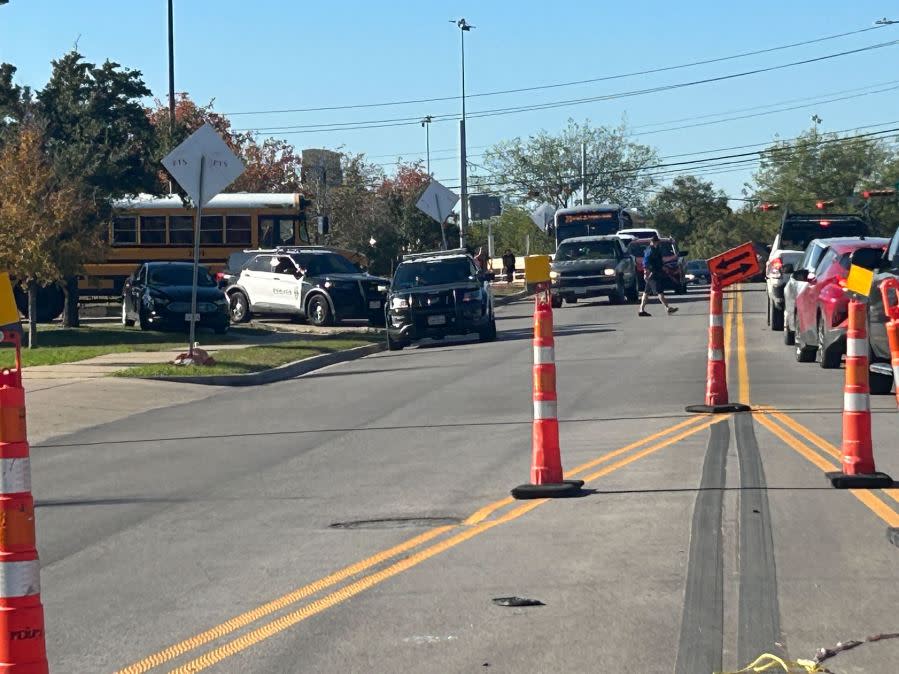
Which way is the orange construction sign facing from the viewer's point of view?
toward the camera

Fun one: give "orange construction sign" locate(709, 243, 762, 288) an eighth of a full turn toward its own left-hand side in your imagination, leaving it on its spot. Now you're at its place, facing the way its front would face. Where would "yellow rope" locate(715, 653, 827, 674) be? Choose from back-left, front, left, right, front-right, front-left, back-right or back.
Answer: front-right

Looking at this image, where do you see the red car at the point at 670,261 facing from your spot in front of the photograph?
facing the viewer

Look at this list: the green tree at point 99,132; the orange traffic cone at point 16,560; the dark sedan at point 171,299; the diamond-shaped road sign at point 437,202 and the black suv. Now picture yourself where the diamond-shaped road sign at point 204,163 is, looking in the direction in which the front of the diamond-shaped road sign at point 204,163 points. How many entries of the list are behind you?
1

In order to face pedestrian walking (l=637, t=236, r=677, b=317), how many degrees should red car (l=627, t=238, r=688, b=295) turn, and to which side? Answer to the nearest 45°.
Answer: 0° — it already faces them

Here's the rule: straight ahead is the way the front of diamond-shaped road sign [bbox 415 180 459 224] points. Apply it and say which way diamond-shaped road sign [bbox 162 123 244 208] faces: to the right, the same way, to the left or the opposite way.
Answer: the same way

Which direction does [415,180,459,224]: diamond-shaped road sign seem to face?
away from the camera

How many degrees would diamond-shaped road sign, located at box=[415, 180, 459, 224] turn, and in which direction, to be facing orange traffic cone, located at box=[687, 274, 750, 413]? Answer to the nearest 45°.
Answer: approximately 180°

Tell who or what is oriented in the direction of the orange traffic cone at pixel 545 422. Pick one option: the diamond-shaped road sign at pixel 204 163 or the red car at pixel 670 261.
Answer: the red car

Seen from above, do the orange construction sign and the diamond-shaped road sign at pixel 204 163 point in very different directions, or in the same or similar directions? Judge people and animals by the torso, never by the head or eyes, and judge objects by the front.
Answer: very different directions

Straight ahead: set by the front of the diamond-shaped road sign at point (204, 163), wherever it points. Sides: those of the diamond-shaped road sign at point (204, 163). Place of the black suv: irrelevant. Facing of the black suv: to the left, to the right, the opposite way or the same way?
the opposite way

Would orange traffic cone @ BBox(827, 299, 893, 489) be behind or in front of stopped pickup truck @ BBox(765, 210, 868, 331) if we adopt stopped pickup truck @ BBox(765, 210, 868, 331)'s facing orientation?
behind

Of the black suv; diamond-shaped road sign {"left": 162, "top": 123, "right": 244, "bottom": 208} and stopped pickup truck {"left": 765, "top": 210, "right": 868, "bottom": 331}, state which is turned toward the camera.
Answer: the black suv

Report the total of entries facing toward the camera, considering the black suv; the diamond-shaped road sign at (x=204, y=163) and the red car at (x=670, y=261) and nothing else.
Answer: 2

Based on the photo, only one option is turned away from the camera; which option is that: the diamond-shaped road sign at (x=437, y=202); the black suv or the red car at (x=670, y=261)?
the diamond-shaped road sign

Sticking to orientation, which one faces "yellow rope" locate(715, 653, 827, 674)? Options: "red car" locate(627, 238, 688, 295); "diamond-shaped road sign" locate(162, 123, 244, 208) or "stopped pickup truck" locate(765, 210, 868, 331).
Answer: "red car" locate(627, 238, 688, 295)

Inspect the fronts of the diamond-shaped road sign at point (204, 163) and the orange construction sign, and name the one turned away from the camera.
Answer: the diamond-shaped road sign

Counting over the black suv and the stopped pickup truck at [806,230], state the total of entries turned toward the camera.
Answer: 1

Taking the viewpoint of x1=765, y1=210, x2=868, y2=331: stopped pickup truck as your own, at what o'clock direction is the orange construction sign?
The orange construction sign is roughly at 6 o'clock from the stopped pickup truck.

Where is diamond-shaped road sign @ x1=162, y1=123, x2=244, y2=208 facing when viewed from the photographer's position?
facing away from the viewer

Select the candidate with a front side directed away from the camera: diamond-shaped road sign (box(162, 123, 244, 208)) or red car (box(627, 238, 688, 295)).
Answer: the diamond-shaped road sign

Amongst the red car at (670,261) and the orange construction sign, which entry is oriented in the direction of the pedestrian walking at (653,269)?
the red car

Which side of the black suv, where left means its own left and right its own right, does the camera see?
front

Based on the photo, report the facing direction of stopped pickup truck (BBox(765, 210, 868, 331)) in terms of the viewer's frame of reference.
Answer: facing away from the viewer

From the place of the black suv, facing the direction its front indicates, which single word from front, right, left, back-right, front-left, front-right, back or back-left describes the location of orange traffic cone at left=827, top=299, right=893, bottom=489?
front

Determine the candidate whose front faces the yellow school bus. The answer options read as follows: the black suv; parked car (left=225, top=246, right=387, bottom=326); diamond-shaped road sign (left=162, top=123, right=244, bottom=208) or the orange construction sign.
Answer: the diamond-shaped road sign
